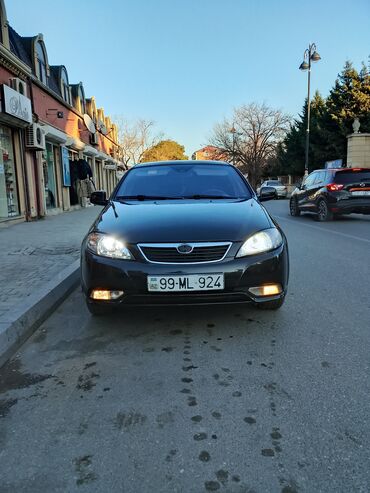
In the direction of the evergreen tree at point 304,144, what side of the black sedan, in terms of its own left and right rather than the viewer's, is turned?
back

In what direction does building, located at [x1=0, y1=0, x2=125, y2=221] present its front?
to the viewer's right

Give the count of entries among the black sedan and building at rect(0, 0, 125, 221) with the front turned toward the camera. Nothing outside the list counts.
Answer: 1

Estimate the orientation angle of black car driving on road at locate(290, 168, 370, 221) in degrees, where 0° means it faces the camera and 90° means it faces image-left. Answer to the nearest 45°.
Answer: approximately 135°

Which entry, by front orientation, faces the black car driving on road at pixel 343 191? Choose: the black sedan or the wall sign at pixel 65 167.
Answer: the wall sign

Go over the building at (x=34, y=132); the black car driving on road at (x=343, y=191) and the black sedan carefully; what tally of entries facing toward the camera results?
1

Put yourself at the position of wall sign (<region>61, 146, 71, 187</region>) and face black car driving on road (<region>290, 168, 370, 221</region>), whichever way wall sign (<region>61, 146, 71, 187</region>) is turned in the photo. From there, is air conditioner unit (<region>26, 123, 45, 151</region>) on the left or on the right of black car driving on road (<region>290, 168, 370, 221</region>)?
right

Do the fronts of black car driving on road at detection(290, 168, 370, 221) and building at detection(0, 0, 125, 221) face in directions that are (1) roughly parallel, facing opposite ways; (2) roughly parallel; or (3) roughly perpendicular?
roughly perpendicular

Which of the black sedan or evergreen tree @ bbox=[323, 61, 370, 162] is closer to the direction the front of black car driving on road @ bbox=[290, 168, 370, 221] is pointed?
the evergreen tree

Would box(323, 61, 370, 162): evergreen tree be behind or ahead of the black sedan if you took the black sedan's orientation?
behind

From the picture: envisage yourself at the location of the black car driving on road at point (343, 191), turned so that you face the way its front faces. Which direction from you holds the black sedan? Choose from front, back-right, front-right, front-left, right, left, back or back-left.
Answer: back-left

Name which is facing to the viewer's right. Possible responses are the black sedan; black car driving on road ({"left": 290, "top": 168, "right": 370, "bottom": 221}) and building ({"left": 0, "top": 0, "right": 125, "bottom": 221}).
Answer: the building

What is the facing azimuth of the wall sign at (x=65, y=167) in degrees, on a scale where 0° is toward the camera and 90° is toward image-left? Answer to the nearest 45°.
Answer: approximately 315°

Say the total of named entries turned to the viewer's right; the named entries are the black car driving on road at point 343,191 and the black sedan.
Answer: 0

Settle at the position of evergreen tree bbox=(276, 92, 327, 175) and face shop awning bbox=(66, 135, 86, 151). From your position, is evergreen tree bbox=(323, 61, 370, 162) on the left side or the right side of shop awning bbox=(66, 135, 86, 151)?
left

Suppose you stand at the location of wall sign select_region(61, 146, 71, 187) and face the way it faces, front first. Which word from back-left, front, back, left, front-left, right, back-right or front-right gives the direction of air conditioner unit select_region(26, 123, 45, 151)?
front-right
